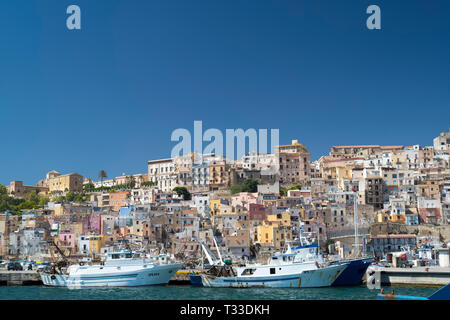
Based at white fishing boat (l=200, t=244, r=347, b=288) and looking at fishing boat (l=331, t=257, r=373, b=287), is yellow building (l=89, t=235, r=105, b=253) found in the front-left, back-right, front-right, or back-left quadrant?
back-left

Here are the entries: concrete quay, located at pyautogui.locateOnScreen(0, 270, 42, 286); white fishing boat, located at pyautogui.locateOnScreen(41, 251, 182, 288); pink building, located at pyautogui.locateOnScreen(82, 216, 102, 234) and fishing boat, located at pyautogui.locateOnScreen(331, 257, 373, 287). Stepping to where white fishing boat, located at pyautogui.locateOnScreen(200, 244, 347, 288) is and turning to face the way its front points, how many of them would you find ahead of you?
1

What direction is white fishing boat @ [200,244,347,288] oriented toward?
to the viewer's right

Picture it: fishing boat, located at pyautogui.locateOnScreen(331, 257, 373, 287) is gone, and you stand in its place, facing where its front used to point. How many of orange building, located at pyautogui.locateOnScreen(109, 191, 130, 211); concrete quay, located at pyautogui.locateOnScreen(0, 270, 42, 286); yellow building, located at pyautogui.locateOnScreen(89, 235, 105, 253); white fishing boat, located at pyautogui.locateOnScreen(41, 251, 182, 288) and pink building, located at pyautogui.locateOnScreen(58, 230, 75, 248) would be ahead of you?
0

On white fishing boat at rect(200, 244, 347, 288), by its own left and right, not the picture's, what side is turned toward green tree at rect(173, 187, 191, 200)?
left

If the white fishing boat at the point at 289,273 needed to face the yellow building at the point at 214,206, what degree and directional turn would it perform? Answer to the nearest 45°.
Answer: approximately 90° to its left

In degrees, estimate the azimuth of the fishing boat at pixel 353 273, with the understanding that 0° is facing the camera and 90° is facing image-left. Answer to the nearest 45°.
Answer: approximately 270°

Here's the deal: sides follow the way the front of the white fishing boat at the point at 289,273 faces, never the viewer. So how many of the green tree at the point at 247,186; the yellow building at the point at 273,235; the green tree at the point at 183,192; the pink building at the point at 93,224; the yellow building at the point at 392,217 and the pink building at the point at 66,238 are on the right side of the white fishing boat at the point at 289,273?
0

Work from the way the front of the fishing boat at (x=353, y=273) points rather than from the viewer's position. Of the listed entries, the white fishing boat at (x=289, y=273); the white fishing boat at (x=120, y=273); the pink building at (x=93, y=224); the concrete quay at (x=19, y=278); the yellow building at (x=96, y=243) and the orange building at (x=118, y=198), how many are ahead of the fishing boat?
0

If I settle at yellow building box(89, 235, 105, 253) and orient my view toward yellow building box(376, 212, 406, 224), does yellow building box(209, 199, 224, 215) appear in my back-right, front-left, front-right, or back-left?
front-left

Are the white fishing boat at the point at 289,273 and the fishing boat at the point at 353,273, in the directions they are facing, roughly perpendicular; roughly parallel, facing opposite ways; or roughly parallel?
roughly parallel

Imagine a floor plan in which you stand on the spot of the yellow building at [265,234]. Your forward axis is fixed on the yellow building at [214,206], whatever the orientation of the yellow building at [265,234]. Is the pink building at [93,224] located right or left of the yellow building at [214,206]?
left
